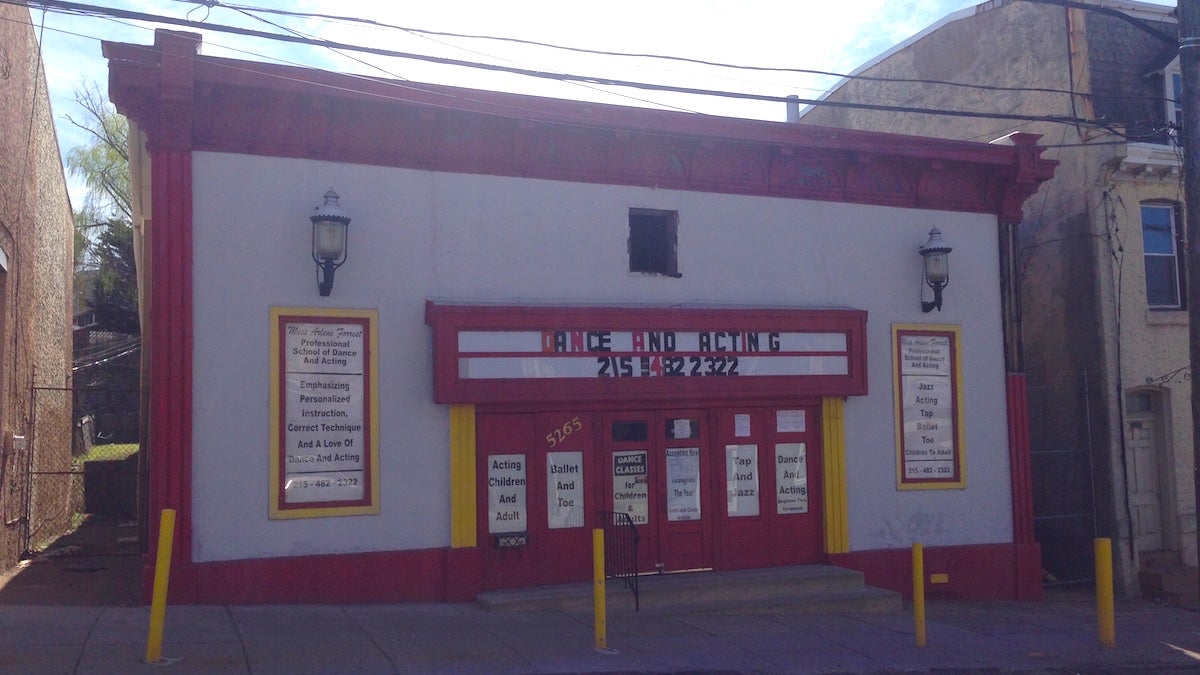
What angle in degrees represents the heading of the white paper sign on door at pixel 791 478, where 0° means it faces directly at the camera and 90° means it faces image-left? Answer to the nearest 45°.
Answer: approximately 0°

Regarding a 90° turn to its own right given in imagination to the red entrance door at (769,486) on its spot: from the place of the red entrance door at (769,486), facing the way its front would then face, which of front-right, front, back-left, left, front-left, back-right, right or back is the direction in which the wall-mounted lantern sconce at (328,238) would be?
front-left

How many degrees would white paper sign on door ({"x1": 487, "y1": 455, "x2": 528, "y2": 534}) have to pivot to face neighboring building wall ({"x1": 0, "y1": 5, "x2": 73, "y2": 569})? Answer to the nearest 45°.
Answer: approximately 135° to its right

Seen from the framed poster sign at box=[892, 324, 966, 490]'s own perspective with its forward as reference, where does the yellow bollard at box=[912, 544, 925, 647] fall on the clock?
The yellow bollard is roughly at 12 o'clock from the framed poster sign.

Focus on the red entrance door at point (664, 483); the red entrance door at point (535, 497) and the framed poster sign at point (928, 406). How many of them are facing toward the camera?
3

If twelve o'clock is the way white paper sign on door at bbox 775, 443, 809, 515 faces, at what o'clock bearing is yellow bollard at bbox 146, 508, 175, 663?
The yellow bollard is roughly at 1 o'clock from the white paper sign on door.

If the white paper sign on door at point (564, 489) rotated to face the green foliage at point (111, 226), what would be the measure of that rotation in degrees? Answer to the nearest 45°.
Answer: approximately 135° to its right

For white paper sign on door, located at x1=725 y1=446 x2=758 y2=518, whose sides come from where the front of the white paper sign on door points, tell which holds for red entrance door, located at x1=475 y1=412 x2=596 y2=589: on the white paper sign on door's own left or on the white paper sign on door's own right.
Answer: on the white paper sign on door's own right

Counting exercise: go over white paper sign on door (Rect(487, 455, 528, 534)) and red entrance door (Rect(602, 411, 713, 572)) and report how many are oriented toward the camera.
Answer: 2

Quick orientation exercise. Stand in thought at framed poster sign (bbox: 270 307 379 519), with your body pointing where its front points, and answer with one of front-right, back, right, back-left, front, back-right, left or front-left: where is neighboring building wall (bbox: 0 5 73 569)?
back-right

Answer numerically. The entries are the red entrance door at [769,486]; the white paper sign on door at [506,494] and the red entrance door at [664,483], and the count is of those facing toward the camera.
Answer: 3

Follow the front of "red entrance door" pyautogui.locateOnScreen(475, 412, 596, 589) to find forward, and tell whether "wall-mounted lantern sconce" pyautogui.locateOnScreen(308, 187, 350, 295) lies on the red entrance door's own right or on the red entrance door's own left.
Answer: on the red entrance door's own right
